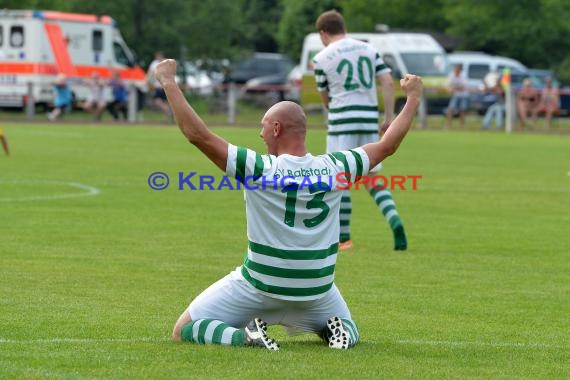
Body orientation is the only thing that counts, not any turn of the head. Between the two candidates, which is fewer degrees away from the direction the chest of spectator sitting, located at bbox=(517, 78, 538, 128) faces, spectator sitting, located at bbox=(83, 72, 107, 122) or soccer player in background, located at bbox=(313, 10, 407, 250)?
the soccer player in background

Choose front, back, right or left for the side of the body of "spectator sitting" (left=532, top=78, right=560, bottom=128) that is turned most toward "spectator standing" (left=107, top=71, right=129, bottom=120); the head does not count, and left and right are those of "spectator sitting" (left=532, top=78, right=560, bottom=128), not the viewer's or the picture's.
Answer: right

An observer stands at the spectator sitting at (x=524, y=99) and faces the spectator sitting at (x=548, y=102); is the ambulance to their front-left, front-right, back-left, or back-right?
back-left

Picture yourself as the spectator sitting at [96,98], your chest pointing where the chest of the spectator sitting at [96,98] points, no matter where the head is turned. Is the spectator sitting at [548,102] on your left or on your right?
on your left

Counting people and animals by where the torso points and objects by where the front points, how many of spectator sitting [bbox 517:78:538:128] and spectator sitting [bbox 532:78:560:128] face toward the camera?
2

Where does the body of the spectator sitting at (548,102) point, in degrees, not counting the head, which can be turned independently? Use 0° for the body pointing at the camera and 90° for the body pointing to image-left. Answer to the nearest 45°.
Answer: approximately 0°

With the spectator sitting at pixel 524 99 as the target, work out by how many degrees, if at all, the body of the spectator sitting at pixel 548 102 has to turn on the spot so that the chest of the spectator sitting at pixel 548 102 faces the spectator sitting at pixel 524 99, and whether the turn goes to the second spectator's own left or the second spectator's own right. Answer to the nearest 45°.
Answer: approximately 45° to the second spectator's own right

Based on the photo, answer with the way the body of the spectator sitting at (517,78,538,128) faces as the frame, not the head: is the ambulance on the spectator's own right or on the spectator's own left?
on the spectator's own right

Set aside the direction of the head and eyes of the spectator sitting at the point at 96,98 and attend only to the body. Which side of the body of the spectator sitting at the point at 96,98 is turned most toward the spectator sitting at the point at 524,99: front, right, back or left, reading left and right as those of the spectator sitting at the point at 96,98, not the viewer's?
left

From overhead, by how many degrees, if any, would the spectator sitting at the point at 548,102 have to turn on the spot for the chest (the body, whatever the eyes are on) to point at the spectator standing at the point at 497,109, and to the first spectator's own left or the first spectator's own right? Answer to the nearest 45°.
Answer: approximately 90° to the first spectator's own right

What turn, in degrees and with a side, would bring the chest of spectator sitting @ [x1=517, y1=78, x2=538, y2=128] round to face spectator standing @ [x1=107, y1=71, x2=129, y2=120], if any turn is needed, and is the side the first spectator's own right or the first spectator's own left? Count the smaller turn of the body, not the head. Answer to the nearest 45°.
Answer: approximately 90° to the first spectator's own right
